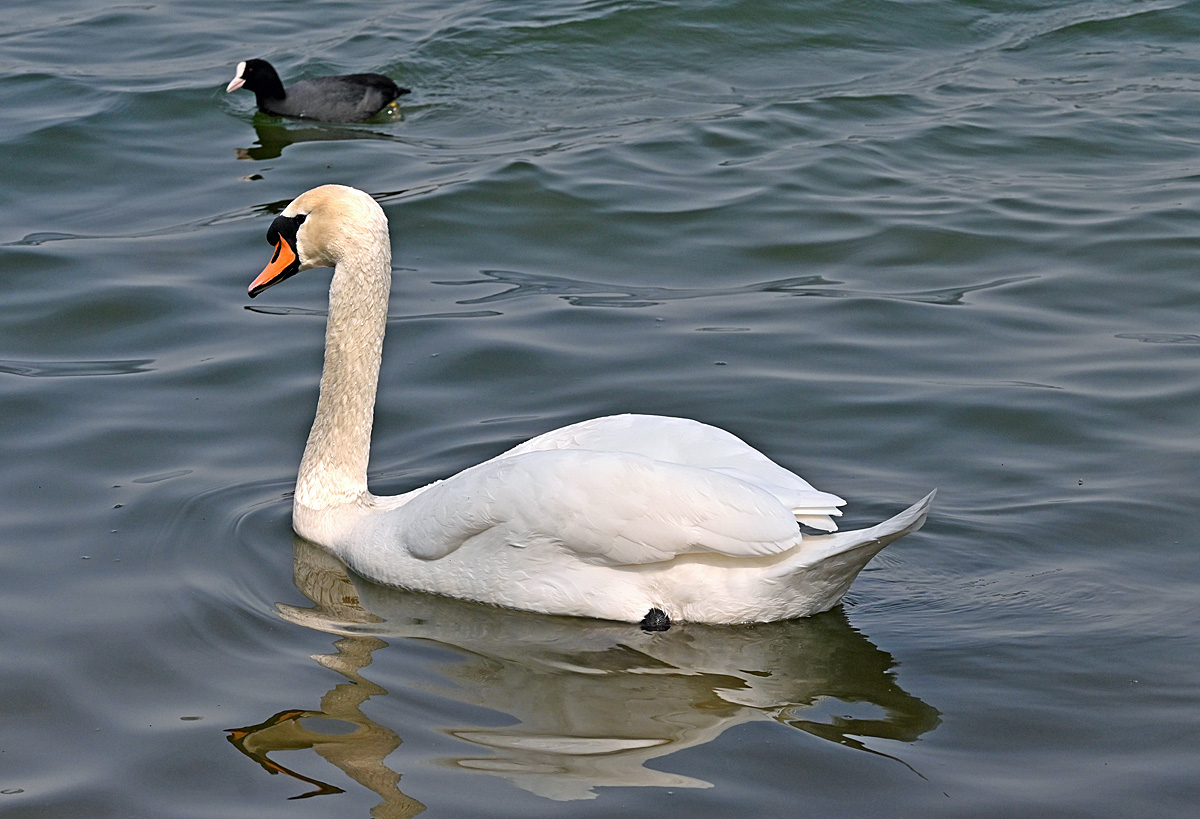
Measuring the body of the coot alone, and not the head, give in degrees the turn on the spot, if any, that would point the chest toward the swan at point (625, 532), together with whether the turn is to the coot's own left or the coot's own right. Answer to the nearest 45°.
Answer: approximately 90° to the coot's own left

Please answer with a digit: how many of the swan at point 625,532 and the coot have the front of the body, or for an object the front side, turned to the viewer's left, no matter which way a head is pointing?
2

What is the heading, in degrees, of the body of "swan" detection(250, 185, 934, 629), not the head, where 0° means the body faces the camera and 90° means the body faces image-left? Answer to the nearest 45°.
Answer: approximately 90°

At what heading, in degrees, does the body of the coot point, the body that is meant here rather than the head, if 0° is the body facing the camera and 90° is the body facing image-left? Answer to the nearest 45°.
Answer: approximately 90°

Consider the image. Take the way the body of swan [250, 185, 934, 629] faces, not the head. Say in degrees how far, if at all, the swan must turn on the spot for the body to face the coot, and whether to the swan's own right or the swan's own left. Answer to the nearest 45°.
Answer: approximately 90° to the swan's own right
